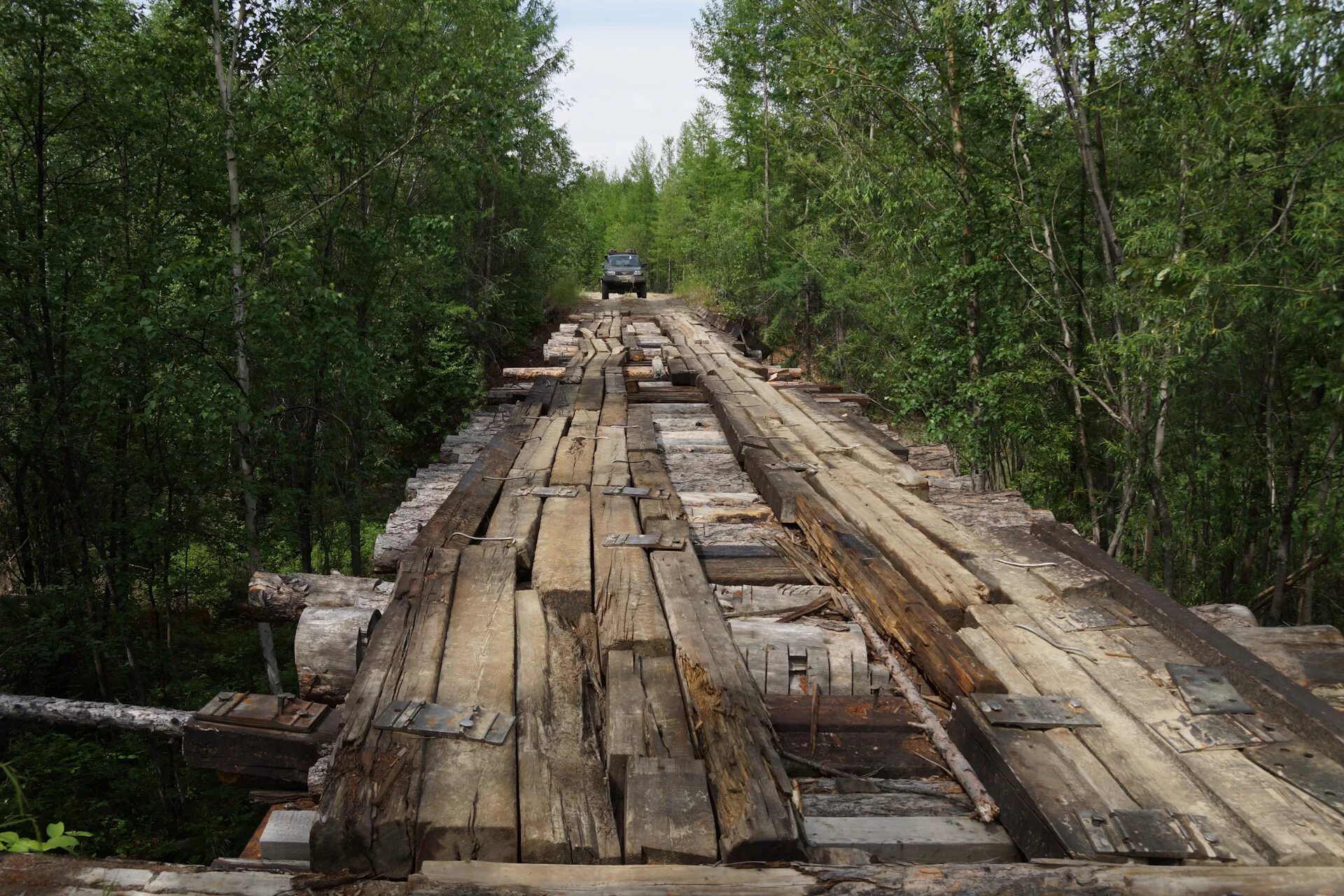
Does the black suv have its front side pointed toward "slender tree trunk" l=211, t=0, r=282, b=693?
yes

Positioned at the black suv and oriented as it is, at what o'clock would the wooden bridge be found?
The wooden bridge is roughly at 12 o'clock from the black suv.

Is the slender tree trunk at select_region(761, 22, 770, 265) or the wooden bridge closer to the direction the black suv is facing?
the wooden bridge

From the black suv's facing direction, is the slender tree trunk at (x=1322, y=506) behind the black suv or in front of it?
in front

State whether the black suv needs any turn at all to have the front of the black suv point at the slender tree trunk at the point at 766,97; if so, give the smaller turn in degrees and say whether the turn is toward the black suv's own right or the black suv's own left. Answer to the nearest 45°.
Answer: approximately 45° to the black suv's own left

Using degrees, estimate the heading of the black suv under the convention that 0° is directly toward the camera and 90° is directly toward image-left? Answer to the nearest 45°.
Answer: approximately 0°

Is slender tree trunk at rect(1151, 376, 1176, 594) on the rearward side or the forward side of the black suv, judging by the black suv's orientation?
on the forward side

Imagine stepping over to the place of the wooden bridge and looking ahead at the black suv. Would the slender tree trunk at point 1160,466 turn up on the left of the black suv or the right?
right

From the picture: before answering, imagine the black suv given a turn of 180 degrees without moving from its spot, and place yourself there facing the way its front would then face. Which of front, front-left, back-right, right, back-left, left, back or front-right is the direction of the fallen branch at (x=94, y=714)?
back
